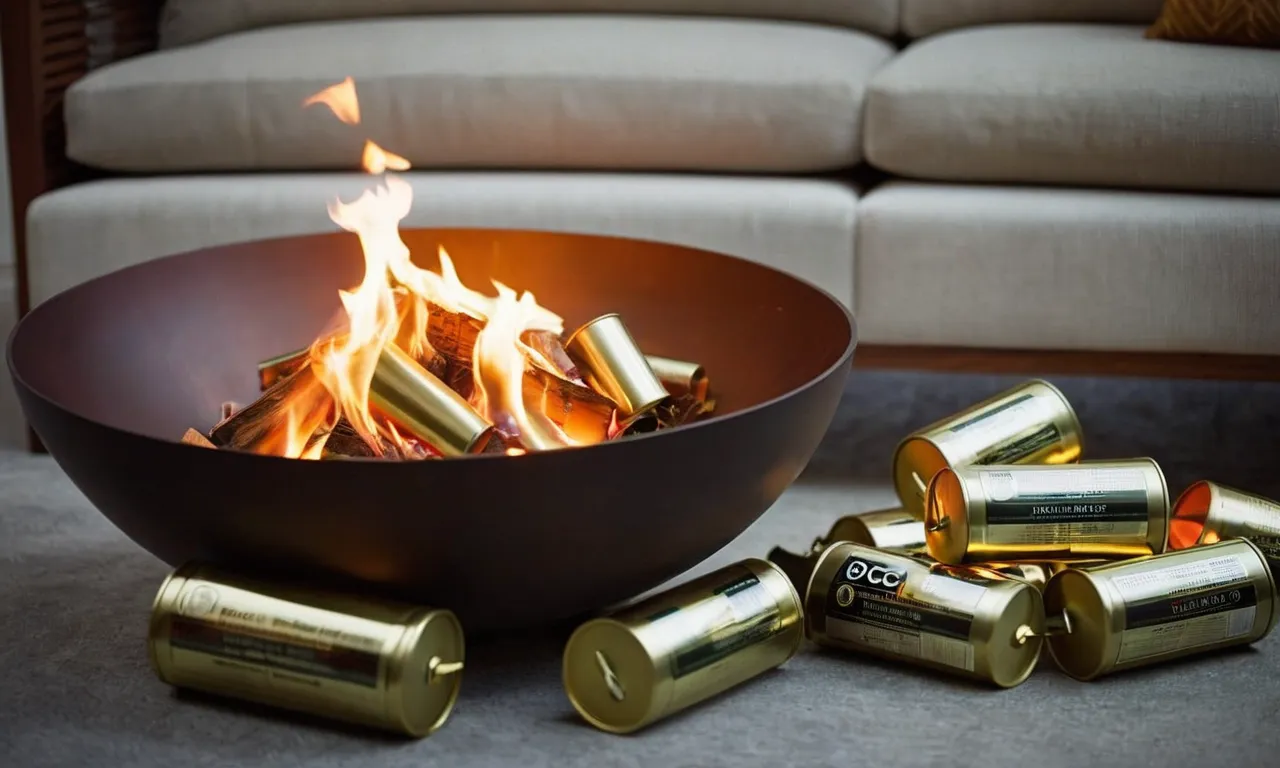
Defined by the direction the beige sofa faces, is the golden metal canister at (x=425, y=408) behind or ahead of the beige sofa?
ahead

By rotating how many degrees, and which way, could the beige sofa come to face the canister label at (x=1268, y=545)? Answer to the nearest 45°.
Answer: approximately 45° to its left

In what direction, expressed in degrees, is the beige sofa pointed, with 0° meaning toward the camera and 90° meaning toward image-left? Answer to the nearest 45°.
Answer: approximately 0°

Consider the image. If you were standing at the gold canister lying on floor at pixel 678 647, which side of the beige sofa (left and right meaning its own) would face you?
front

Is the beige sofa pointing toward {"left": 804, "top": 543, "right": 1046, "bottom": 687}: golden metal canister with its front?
yes

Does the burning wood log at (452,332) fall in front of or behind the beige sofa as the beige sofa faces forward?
in front

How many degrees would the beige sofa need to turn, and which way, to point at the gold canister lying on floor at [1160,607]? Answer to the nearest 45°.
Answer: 0° — it already faces it

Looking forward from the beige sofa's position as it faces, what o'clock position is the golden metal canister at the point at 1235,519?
The golden metal canister is roughly at 11 o'clock from the beige sofa.

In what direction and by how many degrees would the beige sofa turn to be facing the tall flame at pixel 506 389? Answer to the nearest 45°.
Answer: approximately 45° to its right
